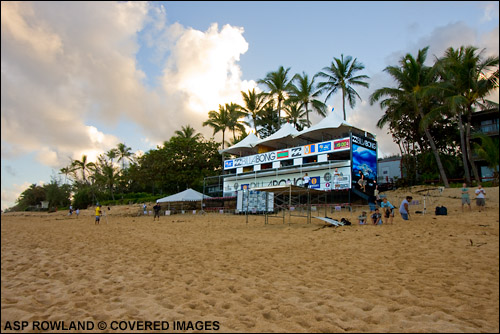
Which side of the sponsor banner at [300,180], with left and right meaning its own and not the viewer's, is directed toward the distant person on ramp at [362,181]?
left

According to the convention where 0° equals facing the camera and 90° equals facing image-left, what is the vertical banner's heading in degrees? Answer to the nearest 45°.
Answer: approximately 315°

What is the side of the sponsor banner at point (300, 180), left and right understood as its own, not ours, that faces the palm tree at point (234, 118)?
right

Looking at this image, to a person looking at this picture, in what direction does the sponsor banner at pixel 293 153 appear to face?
facing the viewer and to the left of the viewer

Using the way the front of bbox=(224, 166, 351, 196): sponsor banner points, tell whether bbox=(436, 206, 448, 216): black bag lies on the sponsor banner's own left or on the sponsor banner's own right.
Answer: on the sponsor banner's own left

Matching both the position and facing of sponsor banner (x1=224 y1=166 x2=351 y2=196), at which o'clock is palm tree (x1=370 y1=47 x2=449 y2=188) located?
The palm tree is roughly at 8 o'clock from the sponsor banner.

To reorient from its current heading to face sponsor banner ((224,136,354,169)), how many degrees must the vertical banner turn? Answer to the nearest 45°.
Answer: approximately 135° to its right

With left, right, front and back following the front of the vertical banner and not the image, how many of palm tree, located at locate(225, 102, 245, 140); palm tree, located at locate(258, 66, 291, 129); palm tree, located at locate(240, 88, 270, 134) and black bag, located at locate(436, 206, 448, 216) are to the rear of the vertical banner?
3

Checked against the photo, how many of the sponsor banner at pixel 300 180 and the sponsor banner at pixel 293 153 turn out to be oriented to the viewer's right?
0

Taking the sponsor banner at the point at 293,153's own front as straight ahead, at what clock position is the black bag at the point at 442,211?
The black bag is roughly at 10 o'clock from the sponsor banner.

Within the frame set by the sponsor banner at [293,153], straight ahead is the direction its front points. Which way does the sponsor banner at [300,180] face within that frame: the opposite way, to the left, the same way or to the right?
the same way
